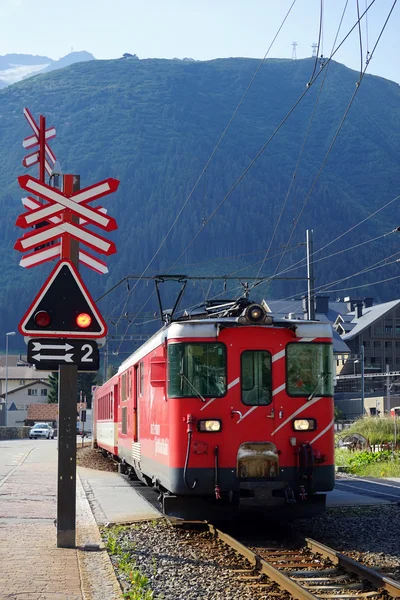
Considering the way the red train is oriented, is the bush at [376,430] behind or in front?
behind

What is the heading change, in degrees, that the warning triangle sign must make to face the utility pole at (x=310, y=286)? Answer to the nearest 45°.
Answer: approximately 135° to its left

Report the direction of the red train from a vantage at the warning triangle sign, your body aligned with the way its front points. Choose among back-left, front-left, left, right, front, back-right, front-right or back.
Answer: back-left

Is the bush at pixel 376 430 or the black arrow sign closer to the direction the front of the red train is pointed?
the black arrow sign

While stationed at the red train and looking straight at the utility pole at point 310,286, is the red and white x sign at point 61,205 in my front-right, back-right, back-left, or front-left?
back-left

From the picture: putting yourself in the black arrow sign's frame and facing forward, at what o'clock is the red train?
The red train is roughly at 8 o'clock from the black arrow sign.

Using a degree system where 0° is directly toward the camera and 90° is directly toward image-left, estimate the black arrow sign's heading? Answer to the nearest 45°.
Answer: approximately 0°
